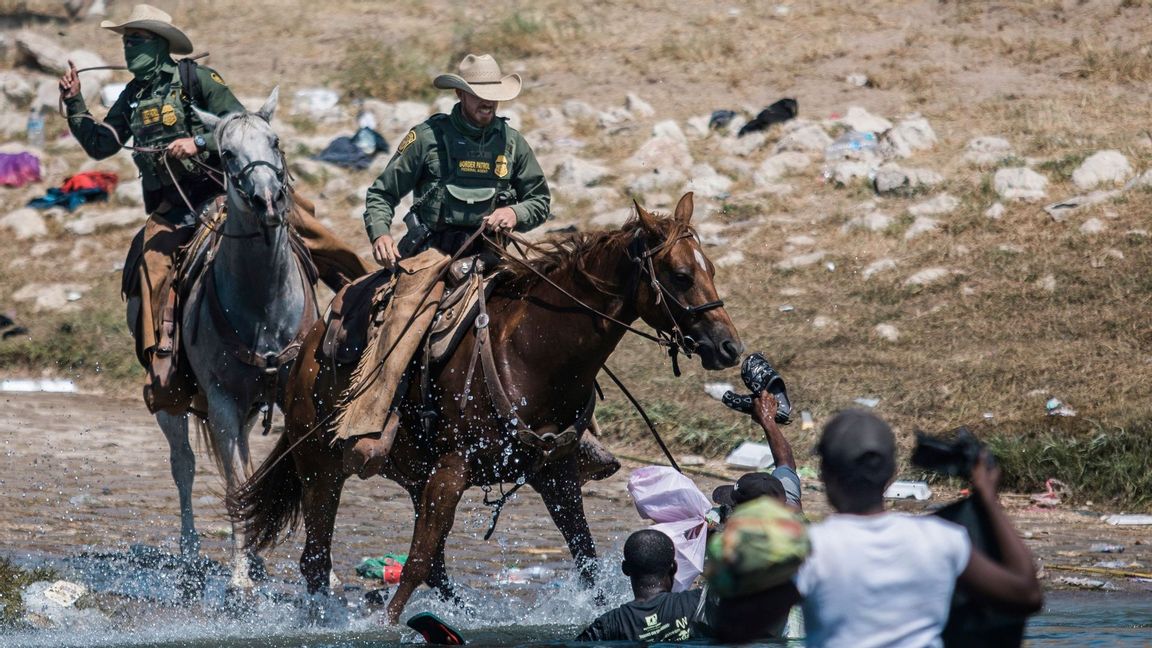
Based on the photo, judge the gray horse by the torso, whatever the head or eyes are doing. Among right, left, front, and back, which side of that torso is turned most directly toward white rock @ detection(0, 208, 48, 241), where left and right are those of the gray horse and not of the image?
back

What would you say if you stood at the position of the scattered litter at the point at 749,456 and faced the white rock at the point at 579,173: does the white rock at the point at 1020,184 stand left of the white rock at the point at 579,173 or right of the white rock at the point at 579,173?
right

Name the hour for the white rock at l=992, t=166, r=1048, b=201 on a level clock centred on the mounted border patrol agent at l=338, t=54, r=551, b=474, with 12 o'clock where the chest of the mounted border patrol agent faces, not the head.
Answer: The white rock is roughly at 9 o'clock from the mounted border patrol agent.

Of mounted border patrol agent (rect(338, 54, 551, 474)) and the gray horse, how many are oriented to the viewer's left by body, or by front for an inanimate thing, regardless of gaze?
0

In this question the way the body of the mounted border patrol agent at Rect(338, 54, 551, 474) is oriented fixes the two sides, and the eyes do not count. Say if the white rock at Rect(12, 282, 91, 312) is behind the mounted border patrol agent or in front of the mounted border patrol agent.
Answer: behind

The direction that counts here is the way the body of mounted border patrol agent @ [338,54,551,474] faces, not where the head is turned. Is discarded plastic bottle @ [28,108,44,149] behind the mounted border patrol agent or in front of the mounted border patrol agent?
behind

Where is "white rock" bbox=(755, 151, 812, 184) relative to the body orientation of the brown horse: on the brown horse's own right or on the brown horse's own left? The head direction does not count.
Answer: on the brown horse's own left

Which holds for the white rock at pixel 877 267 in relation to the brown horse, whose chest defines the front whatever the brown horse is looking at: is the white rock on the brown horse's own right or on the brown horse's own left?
on the brown horse's own left

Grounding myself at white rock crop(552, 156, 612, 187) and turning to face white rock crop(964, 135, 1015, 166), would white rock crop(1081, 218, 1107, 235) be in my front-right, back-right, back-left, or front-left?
front-right

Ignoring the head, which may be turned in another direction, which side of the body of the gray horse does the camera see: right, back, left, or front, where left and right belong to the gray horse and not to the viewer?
front

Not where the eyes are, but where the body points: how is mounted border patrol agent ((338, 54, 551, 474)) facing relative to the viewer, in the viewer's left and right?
facing the viewer and to the right of the viewer

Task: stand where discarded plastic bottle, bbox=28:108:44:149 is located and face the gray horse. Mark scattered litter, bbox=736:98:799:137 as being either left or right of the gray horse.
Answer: left

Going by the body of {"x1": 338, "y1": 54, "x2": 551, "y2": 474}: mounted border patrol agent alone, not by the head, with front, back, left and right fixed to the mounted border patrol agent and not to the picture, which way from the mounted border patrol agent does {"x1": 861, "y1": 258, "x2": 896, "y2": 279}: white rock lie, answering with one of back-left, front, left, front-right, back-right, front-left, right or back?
left

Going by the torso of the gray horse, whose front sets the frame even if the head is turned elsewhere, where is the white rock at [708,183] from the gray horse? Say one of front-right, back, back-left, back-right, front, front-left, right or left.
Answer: back-left

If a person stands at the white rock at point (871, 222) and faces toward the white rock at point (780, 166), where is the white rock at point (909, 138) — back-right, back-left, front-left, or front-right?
front-right

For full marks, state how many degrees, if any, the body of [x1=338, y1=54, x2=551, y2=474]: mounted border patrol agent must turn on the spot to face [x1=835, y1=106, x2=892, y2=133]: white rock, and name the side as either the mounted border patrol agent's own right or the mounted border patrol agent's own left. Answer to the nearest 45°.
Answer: approximately 90° to the mounted border patrol agent's own left

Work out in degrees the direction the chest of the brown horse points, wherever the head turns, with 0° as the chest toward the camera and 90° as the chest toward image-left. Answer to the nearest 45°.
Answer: approximately 315°
